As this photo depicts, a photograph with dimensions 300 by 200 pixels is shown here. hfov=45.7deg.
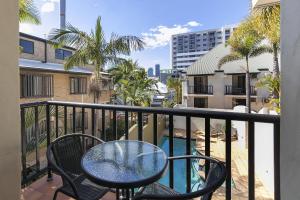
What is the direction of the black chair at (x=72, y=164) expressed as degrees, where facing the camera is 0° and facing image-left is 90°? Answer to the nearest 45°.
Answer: approximately 315°

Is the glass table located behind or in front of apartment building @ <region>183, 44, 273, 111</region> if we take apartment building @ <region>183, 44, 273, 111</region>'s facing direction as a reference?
in front

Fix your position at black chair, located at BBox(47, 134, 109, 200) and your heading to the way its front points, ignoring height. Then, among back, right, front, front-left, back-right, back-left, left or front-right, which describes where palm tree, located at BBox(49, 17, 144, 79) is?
back-left

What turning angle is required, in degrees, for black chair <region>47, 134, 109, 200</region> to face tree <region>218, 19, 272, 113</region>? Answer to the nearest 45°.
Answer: approximately 90° to its left

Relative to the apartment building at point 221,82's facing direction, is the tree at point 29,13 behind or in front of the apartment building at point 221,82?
in front

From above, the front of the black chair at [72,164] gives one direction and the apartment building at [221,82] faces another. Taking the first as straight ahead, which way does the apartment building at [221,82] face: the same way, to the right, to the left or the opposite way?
to the right

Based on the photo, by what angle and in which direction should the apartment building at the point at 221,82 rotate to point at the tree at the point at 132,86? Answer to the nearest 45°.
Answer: approximately 45° to its right

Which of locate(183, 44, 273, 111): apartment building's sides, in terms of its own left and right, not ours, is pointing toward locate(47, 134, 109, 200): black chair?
front

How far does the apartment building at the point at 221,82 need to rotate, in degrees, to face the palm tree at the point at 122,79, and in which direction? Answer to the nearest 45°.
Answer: approximately 45° to its right

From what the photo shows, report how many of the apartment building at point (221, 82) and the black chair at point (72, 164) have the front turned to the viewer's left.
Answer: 0

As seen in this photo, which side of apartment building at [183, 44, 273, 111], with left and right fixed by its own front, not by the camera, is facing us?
front
